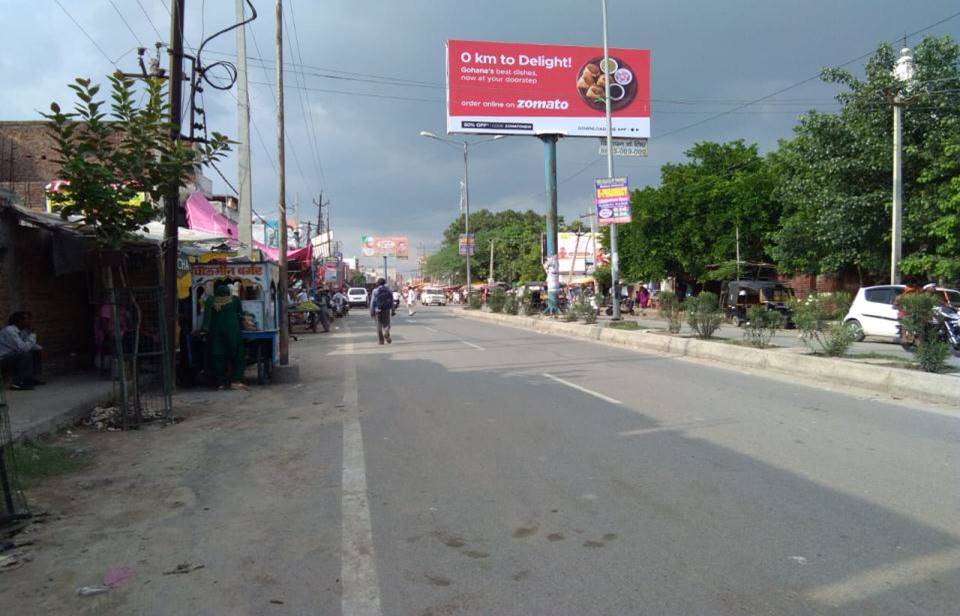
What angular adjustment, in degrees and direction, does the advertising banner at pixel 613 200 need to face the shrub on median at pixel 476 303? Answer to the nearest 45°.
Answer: approximately 135° to its right

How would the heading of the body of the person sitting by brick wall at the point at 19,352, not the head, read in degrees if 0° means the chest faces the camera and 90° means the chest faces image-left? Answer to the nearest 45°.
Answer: approximately 270°
